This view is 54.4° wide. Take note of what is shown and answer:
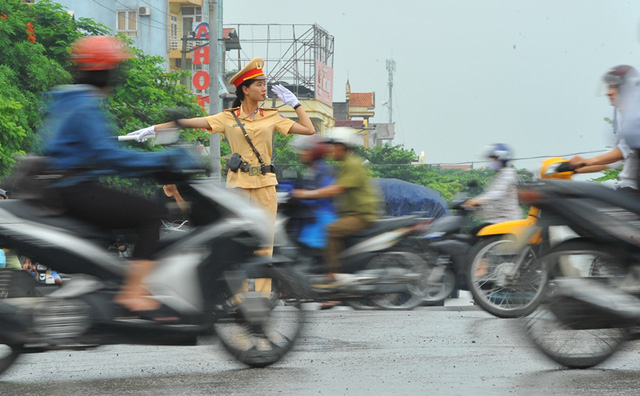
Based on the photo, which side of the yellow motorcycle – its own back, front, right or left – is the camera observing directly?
left

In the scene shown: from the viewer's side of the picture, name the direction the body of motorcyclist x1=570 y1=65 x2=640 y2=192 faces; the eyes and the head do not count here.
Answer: to the viewer's left

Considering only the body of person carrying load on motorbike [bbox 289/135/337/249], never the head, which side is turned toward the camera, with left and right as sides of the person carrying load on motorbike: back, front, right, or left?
left

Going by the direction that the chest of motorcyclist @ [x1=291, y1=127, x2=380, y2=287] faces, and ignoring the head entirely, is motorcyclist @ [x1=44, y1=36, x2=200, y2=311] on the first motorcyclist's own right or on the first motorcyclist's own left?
on the first motorcyclist's own left

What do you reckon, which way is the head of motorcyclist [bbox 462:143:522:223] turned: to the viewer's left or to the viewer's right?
to the viewer's left

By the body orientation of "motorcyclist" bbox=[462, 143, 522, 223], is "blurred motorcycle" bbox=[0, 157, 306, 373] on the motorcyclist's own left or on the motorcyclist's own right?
on the motorcyclist's own left
